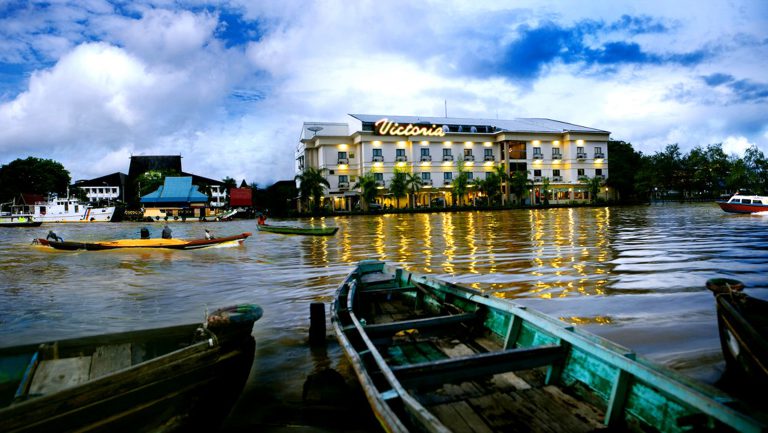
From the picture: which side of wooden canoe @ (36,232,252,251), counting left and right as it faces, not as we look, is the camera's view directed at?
right

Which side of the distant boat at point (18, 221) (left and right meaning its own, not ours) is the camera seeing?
right

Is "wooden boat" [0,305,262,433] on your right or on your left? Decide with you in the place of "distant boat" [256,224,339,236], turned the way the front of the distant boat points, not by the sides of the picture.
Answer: on your right

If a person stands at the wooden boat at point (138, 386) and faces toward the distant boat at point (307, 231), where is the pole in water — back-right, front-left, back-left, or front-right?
front-right

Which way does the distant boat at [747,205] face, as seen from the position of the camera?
facing to the left of the viewer

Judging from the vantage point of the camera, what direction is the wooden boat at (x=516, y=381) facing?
facing away from the viewer and to the left of the viewer

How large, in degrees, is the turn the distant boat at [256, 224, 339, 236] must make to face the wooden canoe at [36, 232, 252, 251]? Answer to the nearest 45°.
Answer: approximately 135° to its right

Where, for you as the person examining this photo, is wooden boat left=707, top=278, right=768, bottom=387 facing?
facing away from the viewer and to the left of the viewer

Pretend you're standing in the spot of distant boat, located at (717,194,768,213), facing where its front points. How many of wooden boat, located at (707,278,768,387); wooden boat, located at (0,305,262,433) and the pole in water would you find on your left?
3

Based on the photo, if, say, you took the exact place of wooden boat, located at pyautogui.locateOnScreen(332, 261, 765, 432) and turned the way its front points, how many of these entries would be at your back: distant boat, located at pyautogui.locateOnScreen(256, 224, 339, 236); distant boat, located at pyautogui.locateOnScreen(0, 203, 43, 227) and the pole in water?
0

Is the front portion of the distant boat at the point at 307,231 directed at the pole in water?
no

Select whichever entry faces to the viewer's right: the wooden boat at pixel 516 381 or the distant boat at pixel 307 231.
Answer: the distant boat

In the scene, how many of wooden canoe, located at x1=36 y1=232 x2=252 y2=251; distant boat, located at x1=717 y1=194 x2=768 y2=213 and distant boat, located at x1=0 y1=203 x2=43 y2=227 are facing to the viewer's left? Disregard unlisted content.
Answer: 1

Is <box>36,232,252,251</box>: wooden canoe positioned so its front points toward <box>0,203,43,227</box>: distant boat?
no

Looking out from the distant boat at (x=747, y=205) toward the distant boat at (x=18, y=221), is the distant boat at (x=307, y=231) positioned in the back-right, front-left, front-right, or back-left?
front-left

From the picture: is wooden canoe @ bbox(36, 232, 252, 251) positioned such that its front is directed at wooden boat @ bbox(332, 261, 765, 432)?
no
